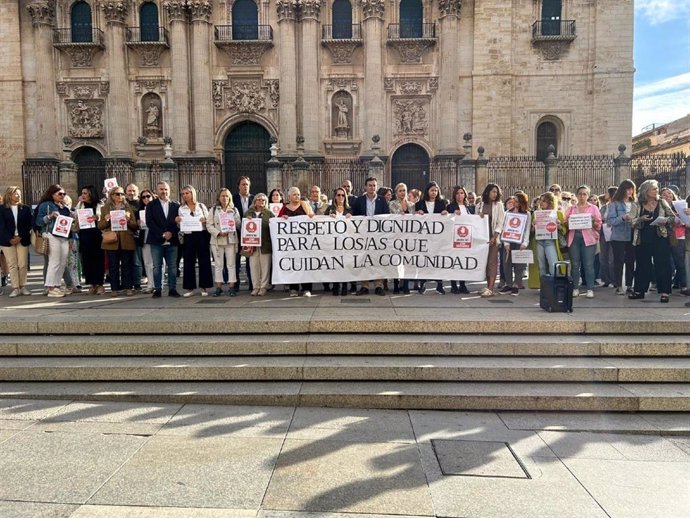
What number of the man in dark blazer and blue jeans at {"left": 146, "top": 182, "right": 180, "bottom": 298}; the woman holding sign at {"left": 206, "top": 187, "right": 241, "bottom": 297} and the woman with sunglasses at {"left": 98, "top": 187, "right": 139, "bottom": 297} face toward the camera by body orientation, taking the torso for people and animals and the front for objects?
3

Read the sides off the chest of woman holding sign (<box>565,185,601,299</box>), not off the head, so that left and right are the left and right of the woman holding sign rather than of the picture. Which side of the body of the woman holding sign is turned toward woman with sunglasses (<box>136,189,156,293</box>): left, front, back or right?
right

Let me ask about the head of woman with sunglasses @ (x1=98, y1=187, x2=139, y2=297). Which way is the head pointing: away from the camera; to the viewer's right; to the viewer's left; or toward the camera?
toward the camera

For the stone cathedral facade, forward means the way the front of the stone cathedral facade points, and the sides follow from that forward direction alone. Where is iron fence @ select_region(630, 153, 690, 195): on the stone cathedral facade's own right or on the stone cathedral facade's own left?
on the stone cathedral facade's own left

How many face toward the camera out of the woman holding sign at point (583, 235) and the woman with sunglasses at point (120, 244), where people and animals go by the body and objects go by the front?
2

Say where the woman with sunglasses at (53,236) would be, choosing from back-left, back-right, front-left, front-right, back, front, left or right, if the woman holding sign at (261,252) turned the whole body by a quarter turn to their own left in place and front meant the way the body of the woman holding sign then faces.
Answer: back

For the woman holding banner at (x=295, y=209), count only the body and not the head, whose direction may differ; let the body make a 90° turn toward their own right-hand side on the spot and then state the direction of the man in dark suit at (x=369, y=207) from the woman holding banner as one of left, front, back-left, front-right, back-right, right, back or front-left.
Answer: back

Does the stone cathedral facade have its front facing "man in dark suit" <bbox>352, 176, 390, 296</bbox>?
yes

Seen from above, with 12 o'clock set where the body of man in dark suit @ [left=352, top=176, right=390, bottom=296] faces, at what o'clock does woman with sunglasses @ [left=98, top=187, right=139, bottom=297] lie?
The woman with sunglasses is roughly at 3 o'clock from the man in dark suit.

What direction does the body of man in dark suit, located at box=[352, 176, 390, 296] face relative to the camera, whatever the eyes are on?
toward the camera

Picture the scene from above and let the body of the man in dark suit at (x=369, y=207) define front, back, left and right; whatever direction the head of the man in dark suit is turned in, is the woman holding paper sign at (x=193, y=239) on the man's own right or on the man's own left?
on the man's own right

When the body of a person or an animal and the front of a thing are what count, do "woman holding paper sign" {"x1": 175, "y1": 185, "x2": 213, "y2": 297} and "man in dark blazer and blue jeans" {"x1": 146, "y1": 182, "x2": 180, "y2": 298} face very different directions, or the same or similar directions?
same or similar directions

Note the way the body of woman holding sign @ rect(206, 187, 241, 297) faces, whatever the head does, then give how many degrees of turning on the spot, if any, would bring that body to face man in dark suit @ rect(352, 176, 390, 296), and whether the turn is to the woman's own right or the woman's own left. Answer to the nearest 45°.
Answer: approximately 90° to the woman's own left

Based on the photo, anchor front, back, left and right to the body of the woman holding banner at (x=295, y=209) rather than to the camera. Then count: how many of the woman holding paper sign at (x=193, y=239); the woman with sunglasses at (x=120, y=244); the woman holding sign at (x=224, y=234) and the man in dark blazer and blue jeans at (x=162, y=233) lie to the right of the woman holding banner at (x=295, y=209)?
4

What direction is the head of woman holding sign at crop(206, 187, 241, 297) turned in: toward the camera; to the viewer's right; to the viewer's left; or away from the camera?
toward the camera

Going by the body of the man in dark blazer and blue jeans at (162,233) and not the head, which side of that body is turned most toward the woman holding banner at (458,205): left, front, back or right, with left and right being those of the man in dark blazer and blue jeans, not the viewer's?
left

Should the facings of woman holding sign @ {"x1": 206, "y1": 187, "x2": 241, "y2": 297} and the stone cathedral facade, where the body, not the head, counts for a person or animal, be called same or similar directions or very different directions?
same or similar directions

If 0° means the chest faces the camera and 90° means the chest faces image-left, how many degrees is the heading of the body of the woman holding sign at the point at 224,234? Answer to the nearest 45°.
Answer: approximately 0°
